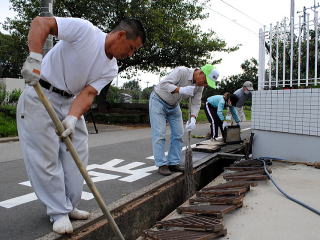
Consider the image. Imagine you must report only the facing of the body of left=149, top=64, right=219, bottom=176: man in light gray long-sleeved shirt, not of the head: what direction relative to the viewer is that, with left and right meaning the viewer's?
facing the viewer and to the right of the viewer

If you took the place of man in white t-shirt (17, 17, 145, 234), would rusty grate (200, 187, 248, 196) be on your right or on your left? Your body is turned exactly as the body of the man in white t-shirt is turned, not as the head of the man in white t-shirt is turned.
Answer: on your left

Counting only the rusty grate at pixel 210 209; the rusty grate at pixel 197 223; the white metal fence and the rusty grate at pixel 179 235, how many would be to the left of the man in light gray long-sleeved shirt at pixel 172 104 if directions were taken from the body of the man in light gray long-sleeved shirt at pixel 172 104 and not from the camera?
1

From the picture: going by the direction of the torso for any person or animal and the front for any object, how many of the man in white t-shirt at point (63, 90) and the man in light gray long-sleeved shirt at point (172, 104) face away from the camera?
0

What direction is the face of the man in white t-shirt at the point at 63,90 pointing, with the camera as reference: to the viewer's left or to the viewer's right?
to the viewer's right

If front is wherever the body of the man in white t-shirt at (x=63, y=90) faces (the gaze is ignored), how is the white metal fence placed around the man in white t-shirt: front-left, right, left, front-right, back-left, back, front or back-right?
left

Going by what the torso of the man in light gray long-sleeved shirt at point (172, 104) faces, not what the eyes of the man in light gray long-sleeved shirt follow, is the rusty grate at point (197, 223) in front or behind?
in front

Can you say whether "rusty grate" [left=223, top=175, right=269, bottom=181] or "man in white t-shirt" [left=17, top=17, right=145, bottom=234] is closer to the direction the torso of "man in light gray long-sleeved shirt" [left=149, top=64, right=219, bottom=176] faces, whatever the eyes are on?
the rusty grate
